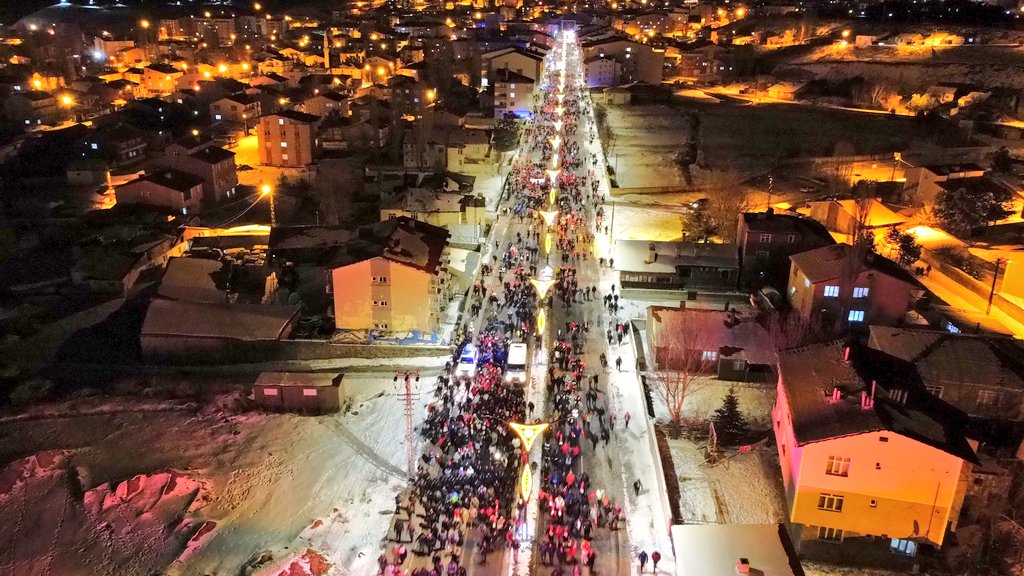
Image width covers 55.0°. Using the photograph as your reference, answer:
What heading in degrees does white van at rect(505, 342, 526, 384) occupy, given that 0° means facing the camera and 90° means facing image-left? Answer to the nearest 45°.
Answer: approximately 0°

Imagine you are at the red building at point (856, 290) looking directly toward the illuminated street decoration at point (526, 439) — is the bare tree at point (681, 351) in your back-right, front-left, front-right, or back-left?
front-right

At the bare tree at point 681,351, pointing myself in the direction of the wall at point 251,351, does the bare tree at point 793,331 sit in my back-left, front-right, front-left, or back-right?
back-right

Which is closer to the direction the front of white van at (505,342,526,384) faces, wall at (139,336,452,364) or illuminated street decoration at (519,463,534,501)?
the illuminated street decoration

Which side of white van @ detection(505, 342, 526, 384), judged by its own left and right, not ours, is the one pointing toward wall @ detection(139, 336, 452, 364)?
right

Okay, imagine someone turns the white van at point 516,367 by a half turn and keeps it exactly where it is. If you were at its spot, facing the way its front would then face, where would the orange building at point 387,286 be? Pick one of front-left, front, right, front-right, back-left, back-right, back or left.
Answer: front-left

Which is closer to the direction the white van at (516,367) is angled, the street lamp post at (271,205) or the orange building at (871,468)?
the orange building

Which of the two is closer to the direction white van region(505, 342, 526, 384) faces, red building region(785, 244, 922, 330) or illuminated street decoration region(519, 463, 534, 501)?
the illuminated street decoration

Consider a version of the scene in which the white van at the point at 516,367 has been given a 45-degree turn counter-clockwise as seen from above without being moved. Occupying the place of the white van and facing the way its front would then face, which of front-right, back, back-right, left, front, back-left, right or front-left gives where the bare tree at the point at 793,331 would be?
front-left

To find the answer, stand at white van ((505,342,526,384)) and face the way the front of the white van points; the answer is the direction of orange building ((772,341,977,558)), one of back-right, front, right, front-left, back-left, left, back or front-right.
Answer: front-left

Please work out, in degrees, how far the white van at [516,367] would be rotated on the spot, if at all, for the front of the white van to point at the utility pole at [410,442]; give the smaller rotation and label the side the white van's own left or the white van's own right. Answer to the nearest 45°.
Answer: approximately 45° to the white van's own right

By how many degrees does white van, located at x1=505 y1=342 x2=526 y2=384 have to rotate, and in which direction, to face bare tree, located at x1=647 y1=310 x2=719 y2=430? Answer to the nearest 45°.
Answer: approximately 90° to its left

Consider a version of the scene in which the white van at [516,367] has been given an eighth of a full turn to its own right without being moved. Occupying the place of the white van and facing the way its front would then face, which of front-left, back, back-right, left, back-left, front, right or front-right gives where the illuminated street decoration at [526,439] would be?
front-left

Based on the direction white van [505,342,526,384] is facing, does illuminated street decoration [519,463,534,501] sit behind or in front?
in front
